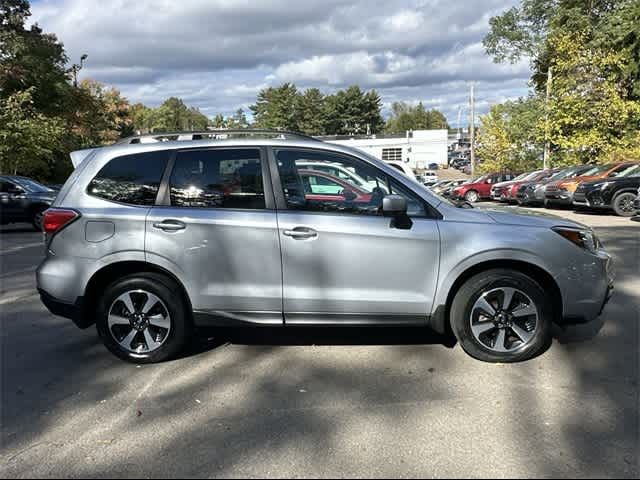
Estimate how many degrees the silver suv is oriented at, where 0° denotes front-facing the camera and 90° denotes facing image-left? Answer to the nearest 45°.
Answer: approximately 270°

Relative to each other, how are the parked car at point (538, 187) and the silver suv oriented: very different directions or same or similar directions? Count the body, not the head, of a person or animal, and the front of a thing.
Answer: very different directions

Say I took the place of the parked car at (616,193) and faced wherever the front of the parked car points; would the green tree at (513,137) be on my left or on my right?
on my right

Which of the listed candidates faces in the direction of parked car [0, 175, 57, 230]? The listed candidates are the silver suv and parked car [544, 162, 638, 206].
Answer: parked car [544, 162, 638, 206]

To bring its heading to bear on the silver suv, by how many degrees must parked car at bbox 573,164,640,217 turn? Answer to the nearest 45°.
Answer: approximately 45° to its left

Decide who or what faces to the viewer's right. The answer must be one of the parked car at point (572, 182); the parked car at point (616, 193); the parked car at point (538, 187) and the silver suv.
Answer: the silver suv

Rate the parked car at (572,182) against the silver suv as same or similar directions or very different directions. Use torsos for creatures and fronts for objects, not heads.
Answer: very different directions

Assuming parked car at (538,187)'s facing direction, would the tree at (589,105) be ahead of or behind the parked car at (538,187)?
behind
